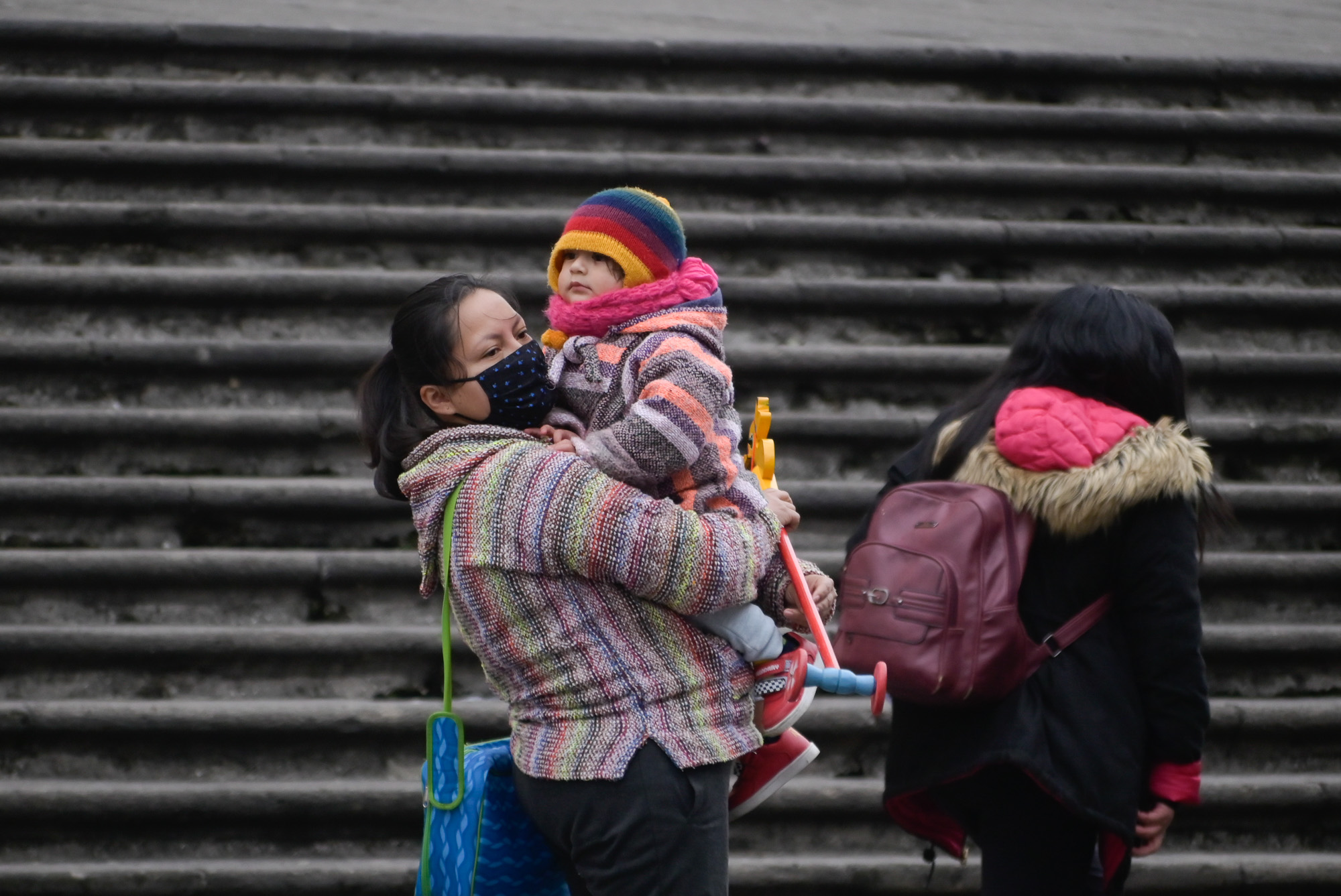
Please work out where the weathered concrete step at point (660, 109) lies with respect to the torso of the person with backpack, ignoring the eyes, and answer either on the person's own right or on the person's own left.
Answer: on the person's own left

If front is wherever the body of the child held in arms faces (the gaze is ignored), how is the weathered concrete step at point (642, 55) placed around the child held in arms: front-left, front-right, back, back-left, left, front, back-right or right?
back-right

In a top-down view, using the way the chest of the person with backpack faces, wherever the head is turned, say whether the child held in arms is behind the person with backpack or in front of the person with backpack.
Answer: behind

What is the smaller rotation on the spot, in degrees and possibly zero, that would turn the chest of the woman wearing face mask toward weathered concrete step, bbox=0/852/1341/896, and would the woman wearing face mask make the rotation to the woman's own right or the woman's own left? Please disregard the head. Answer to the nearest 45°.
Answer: approximately 90° to the woman's own left

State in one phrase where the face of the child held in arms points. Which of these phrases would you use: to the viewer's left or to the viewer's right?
to the viewer's left

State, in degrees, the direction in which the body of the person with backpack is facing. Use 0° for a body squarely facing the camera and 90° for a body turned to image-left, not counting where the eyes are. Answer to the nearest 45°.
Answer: approximately 225°

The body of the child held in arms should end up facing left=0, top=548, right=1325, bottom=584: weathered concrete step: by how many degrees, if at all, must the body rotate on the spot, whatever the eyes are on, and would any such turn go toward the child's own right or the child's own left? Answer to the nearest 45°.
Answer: approximately 90° to the child's own right

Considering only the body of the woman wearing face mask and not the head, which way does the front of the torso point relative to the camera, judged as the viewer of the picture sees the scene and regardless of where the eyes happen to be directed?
to the viewer's right

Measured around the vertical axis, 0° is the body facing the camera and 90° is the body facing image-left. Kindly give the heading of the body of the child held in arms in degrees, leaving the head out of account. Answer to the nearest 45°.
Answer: approximately 45°

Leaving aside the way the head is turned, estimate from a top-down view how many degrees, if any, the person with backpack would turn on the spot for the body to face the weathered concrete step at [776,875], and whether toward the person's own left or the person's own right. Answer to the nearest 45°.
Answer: approximately 90° to the person's own left
